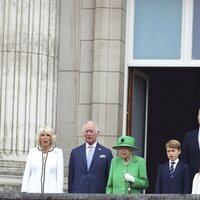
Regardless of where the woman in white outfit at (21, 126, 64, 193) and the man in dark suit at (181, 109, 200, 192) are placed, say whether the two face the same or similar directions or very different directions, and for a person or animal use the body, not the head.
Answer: same or similar directions

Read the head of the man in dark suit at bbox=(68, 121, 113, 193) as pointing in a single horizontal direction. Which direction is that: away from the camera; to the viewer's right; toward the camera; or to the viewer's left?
toward the camera

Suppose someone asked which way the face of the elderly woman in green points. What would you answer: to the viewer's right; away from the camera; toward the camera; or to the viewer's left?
toward the camera

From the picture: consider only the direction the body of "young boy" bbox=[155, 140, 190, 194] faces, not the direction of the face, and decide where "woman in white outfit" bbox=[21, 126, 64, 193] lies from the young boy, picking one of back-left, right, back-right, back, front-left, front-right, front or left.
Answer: right

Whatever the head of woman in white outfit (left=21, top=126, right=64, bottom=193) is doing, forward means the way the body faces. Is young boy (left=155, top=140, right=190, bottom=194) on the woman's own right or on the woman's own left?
on the woman's own left

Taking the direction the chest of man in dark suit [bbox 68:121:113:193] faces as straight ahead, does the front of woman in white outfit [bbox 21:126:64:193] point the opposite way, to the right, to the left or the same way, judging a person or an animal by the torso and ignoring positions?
the same way

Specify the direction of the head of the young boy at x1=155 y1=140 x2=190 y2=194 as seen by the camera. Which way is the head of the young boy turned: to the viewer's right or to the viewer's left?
to the viewer's left

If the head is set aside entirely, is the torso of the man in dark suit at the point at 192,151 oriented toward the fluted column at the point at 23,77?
no

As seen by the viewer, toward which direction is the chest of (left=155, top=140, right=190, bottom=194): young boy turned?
toward the camera

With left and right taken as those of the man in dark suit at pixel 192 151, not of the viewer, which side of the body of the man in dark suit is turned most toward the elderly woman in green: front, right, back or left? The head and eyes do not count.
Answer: right

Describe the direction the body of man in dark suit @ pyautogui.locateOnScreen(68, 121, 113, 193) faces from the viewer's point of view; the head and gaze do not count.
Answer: toward the camera
